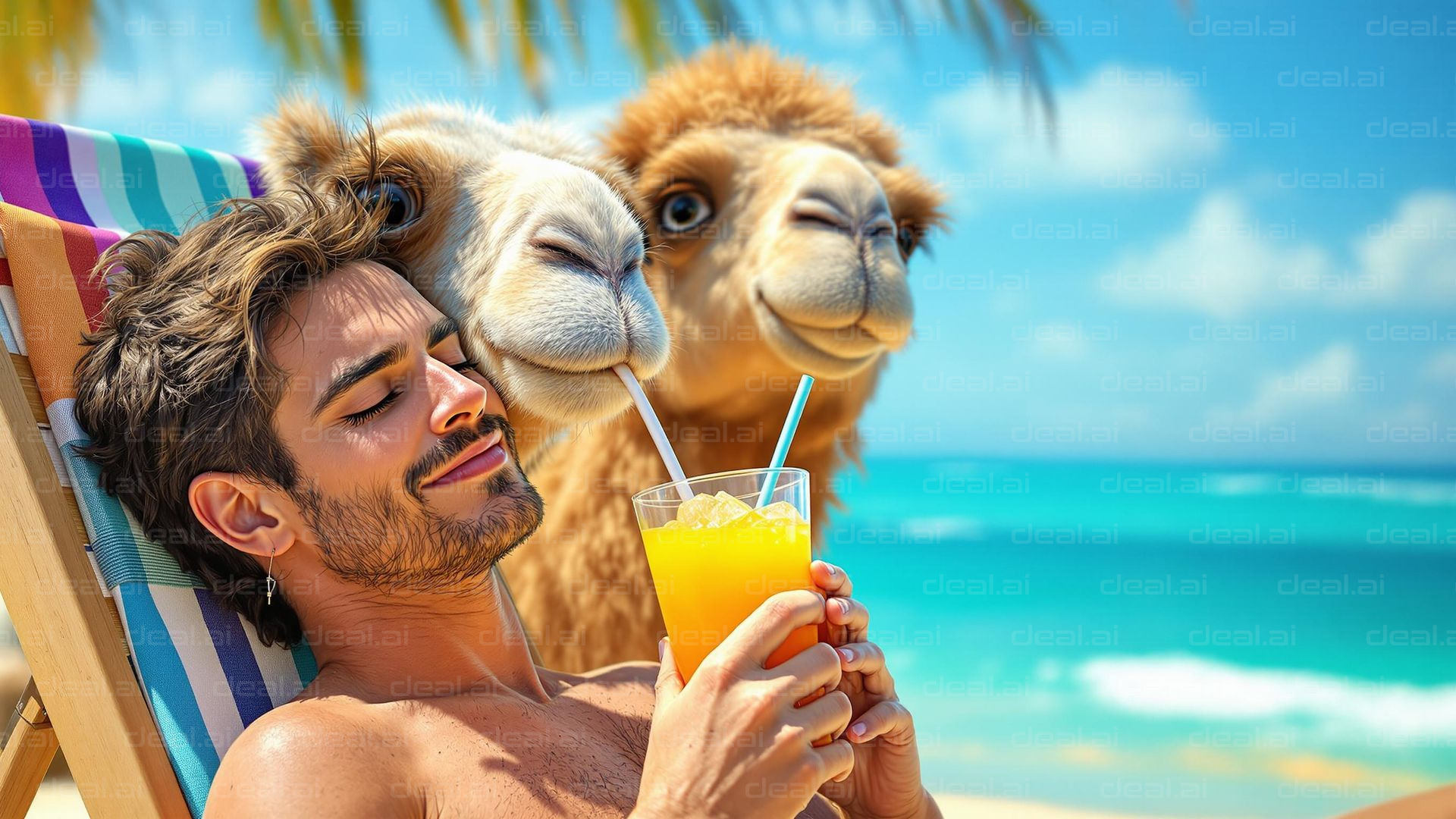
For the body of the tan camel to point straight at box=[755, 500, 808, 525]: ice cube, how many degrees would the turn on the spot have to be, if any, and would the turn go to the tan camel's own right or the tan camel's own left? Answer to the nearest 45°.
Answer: approximately 45° to the tan camel's own right

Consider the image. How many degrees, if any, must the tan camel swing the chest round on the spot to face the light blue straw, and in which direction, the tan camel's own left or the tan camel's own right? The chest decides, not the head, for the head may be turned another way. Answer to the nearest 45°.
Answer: approximately 45° to the tan camel's own right

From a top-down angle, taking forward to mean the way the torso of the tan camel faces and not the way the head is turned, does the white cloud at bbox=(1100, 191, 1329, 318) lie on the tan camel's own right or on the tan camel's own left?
on the tan camel's own left

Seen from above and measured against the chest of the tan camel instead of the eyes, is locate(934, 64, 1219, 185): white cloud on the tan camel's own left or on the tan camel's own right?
on the tan camel's own left

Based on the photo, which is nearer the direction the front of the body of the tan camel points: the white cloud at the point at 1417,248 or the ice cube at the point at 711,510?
the ice cube

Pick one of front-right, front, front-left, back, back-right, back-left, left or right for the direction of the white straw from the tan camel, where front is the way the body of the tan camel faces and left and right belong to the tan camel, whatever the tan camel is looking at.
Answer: front-right

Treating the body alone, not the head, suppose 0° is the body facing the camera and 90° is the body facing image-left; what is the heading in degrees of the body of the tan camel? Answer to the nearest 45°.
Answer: approximately 315°

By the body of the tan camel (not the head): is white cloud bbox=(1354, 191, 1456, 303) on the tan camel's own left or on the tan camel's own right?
on the tan camel's own left
